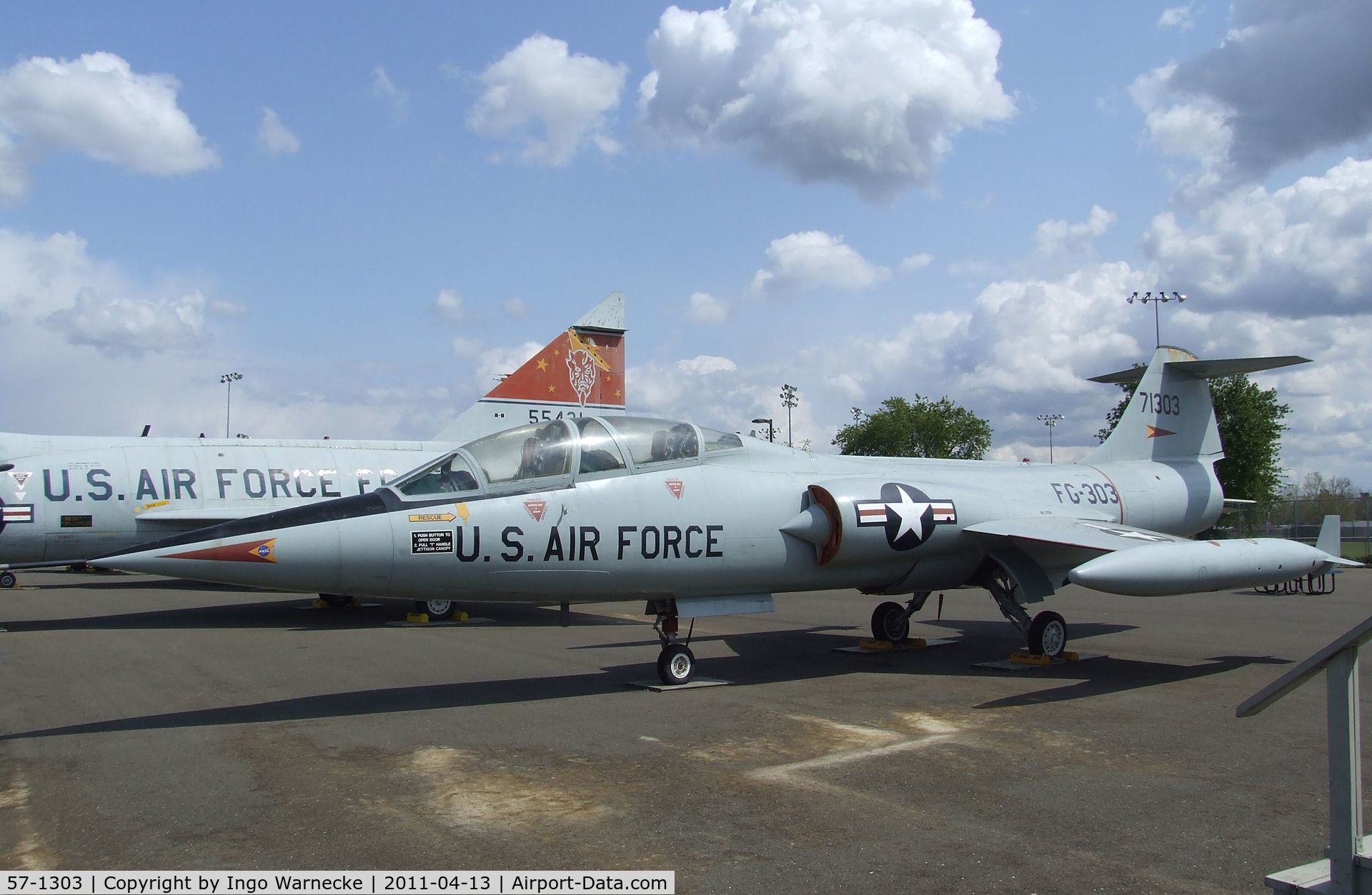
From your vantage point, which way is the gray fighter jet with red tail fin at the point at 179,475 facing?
to the viewer's left

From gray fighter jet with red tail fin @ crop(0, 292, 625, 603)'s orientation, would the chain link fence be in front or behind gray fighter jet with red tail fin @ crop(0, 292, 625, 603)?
behind

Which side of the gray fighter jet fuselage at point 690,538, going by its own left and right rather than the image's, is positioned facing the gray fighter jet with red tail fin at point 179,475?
right

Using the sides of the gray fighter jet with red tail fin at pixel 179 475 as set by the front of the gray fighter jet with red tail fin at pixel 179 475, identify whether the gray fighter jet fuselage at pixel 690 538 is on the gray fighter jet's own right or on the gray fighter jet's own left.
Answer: on the gray fighter jet's own left

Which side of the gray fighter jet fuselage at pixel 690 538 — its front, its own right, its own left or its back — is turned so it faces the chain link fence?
back

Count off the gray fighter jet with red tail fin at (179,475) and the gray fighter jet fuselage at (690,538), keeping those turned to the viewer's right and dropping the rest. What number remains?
0

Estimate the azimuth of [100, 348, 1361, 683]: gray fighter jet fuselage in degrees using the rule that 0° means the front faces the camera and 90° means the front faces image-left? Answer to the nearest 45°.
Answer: approximately 45°
